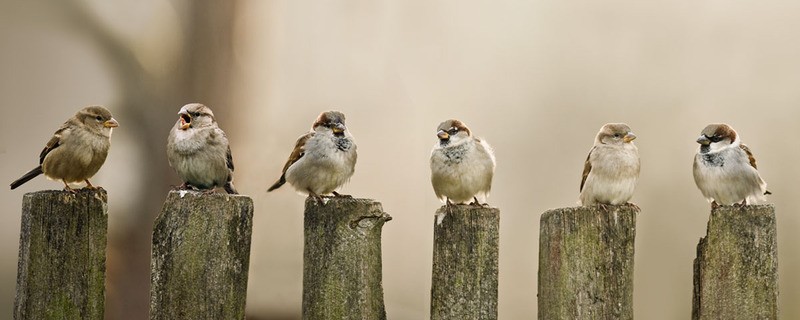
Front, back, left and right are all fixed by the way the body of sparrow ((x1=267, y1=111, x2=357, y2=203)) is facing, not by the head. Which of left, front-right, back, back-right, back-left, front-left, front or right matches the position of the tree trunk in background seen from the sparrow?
back

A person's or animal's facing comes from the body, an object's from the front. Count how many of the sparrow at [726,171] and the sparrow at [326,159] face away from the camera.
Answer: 0

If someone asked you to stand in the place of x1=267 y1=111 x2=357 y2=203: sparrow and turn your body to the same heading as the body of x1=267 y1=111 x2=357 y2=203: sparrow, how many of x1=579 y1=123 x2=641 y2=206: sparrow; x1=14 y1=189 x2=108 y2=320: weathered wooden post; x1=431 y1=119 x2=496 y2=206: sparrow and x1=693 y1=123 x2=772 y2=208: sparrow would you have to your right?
1

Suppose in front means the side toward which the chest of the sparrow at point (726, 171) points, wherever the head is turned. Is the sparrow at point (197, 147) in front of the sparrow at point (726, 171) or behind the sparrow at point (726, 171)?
in front

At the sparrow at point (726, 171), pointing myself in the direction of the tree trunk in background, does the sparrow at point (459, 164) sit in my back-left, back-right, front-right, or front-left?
front-left

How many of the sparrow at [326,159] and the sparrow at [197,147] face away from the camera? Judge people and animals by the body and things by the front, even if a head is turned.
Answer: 0

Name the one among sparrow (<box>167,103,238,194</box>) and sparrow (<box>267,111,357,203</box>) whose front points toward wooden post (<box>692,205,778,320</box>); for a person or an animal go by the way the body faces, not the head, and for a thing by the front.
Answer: sparrow (<box>267,111,357,203</box>)

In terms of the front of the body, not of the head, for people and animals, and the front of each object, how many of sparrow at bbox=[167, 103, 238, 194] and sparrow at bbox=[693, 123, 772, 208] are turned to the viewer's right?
0

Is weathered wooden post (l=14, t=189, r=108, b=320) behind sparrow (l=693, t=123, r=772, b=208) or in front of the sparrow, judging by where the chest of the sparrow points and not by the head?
in front

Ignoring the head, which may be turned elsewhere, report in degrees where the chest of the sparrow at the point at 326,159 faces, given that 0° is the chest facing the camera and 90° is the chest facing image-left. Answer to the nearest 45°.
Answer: approximately 315°

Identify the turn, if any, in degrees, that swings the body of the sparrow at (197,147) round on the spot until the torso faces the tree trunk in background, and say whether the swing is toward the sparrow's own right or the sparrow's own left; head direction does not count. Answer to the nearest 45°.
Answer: approximately 135° to the sparrow's own right

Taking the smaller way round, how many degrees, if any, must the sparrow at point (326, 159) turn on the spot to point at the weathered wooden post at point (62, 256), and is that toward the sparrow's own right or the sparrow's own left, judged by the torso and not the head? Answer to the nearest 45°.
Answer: approximately 90° to the sparrow's own right

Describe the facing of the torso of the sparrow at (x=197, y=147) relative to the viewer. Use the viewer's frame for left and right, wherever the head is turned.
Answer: facing the viewer and to the left of the viewer

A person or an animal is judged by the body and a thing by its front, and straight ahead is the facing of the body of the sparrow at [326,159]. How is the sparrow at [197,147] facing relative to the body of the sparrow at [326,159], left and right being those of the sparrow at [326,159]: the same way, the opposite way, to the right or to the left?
to the right

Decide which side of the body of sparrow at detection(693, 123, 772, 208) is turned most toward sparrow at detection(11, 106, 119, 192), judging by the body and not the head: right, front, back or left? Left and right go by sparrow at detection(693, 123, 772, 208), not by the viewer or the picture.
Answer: front

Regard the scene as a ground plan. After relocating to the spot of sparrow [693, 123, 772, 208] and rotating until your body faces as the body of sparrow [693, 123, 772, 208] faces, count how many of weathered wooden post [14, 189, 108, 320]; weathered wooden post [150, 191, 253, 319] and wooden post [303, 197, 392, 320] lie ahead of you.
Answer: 3

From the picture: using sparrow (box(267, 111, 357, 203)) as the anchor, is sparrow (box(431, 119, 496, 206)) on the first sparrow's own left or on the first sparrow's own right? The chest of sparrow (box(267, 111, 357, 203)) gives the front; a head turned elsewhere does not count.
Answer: on the first sparrow's own left
